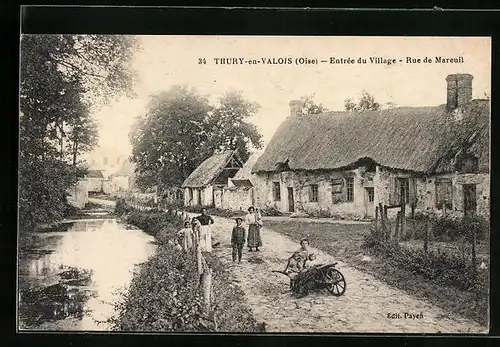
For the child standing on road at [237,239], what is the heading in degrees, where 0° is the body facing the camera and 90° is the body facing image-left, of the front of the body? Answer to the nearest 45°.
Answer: approximately 0°

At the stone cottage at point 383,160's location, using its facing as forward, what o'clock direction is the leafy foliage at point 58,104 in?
The leafy foliage is roughly at 1 o'clock from the stone cottage.

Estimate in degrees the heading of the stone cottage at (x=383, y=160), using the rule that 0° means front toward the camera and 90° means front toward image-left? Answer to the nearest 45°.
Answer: approximately 45°

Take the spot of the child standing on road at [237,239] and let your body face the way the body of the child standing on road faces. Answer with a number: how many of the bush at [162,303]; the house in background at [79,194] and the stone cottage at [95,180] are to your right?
3

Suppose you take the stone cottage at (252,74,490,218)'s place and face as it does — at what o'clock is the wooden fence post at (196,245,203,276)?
The wooden fence post is roughly at 1 o'clock from the stone cottage.
